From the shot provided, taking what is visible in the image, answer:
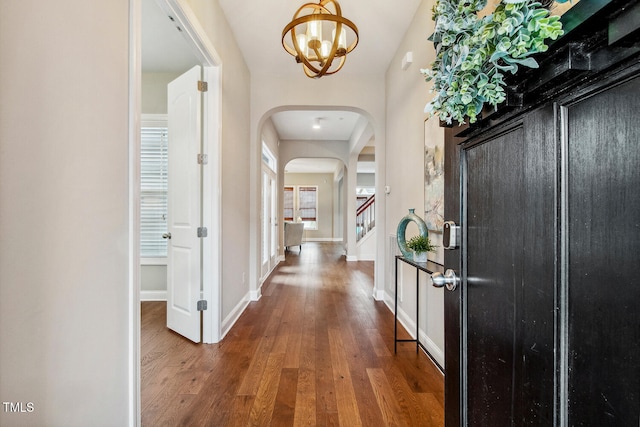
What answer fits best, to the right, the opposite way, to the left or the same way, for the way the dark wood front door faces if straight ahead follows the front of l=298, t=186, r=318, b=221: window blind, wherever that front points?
to the right

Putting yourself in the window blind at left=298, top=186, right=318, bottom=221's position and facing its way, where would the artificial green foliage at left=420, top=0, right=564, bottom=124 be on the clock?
The artificial green foliage is roughly at 12 o'clock from the window blind.

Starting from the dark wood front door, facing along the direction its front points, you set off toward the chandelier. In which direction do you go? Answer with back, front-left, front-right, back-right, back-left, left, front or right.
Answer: right

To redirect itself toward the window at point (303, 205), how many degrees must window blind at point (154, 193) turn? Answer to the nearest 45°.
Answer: approximately 135° to its left

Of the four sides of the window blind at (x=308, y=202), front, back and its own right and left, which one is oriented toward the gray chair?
front

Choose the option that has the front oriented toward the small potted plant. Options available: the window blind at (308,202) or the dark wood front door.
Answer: the window blind

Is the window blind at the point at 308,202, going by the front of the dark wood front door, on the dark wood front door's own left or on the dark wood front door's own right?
on the dark wood front door's own right

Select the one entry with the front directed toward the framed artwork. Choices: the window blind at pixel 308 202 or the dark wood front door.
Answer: the window blind

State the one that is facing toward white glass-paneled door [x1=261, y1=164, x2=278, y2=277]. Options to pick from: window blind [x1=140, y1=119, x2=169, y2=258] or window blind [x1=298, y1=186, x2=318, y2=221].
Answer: window blind [x1=298, y1=186, x2=318, y2=221]

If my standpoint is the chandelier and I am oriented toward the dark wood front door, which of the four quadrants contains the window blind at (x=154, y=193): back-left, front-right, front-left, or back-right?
back-right

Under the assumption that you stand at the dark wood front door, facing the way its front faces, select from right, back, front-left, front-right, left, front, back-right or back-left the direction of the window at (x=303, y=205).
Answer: right
